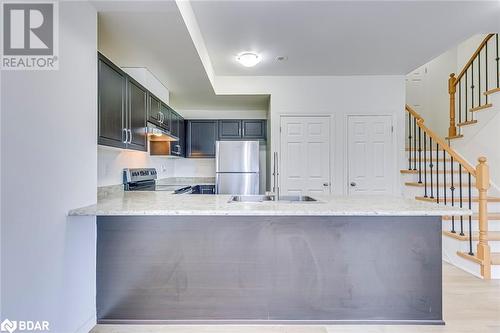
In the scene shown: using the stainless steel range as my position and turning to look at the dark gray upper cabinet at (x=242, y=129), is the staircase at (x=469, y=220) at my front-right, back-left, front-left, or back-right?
front-right

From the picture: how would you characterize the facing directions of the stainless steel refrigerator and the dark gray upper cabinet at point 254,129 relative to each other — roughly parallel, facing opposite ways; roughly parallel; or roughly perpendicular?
roughly parallel

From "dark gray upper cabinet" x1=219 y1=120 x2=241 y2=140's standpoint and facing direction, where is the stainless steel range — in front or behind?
in front

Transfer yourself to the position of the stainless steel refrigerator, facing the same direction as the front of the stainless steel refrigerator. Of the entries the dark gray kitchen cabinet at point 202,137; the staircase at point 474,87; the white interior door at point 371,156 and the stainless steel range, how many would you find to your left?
2

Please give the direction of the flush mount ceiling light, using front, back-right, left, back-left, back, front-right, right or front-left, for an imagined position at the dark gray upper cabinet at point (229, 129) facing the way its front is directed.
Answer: front

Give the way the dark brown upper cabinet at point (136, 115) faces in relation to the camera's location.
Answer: facing to the right of the viewer

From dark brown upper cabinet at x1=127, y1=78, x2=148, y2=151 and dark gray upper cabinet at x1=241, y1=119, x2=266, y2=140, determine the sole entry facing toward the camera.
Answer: dark gray upper cabinet at x1=241, y1=119, x2=266, y2=140

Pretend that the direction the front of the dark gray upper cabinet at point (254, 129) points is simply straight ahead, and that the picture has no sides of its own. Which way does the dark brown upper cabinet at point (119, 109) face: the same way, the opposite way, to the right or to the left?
to the left

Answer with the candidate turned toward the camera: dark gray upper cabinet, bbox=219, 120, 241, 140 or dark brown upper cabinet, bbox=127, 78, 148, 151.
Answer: dark gray upper cabinet, bbox=219, 120, 241, 140

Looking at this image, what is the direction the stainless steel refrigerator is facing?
toward the camera

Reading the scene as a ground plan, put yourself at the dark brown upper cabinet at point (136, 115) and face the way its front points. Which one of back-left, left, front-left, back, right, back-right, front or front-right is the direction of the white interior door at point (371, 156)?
front

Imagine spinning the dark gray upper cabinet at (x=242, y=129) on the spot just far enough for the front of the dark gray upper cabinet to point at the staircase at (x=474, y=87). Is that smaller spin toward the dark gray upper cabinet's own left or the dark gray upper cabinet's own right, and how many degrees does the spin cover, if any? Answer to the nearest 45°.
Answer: approximately 90° to the dark gray upper cabinet's own left

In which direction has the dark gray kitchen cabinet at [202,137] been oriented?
toward the camera

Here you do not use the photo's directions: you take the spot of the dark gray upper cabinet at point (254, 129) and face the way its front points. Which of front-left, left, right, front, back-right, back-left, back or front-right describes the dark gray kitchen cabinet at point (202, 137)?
right

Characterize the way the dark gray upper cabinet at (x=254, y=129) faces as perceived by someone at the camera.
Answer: facing the viewer

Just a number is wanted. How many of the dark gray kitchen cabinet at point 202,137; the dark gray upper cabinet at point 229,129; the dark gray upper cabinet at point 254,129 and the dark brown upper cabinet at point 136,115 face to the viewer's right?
1

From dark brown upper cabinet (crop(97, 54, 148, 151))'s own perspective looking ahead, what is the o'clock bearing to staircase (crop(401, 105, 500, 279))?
The staircase is roughly at 11 o'clock from the dark brown upper cabinet.
